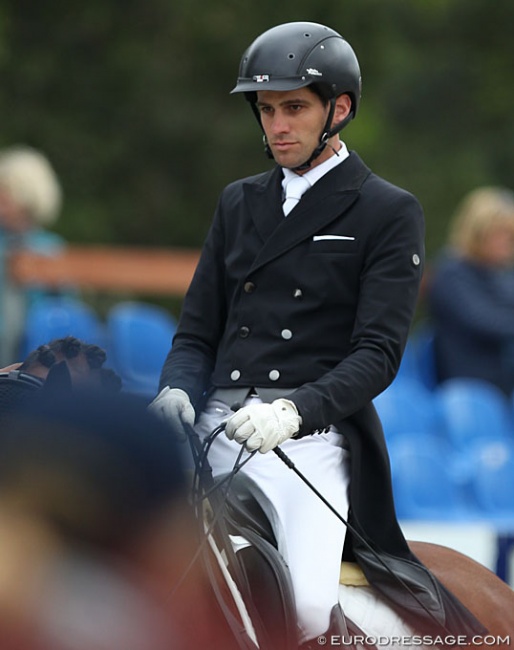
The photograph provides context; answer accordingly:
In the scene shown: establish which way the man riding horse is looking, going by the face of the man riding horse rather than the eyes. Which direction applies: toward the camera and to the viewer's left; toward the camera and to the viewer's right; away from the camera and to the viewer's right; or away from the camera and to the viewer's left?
toward the camera and to the viewer's left

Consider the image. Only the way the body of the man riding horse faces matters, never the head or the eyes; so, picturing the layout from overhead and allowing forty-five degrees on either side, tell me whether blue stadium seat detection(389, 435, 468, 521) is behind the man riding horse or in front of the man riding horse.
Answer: behind

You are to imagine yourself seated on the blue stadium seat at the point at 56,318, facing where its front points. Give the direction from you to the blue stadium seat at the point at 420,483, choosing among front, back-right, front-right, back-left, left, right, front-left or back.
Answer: left

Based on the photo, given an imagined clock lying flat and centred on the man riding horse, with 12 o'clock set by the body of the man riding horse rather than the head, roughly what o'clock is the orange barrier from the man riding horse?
The orange barrier is roughly at 4 o'clock from the man riding horse.

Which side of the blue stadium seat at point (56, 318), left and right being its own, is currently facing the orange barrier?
back

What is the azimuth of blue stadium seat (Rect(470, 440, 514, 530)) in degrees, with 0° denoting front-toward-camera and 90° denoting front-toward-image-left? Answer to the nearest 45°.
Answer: approximately 0°

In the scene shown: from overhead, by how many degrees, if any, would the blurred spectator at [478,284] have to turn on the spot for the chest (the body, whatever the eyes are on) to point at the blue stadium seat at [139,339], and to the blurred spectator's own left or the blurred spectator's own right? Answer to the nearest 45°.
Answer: approximately 90° to the blurred spectator's own right

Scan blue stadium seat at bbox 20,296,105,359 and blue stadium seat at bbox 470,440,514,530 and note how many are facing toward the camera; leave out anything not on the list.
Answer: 2

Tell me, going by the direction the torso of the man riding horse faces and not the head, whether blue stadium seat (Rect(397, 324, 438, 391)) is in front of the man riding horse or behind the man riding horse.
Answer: behind

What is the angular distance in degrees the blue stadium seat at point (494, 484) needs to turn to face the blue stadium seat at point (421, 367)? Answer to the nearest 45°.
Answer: approximately 135° to its right

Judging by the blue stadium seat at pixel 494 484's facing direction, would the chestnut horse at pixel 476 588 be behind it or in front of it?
in front

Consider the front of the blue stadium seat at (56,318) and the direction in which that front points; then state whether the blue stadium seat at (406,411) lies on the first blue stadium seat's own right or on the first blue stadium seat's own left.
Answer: on the first blue stadium seat's own left
